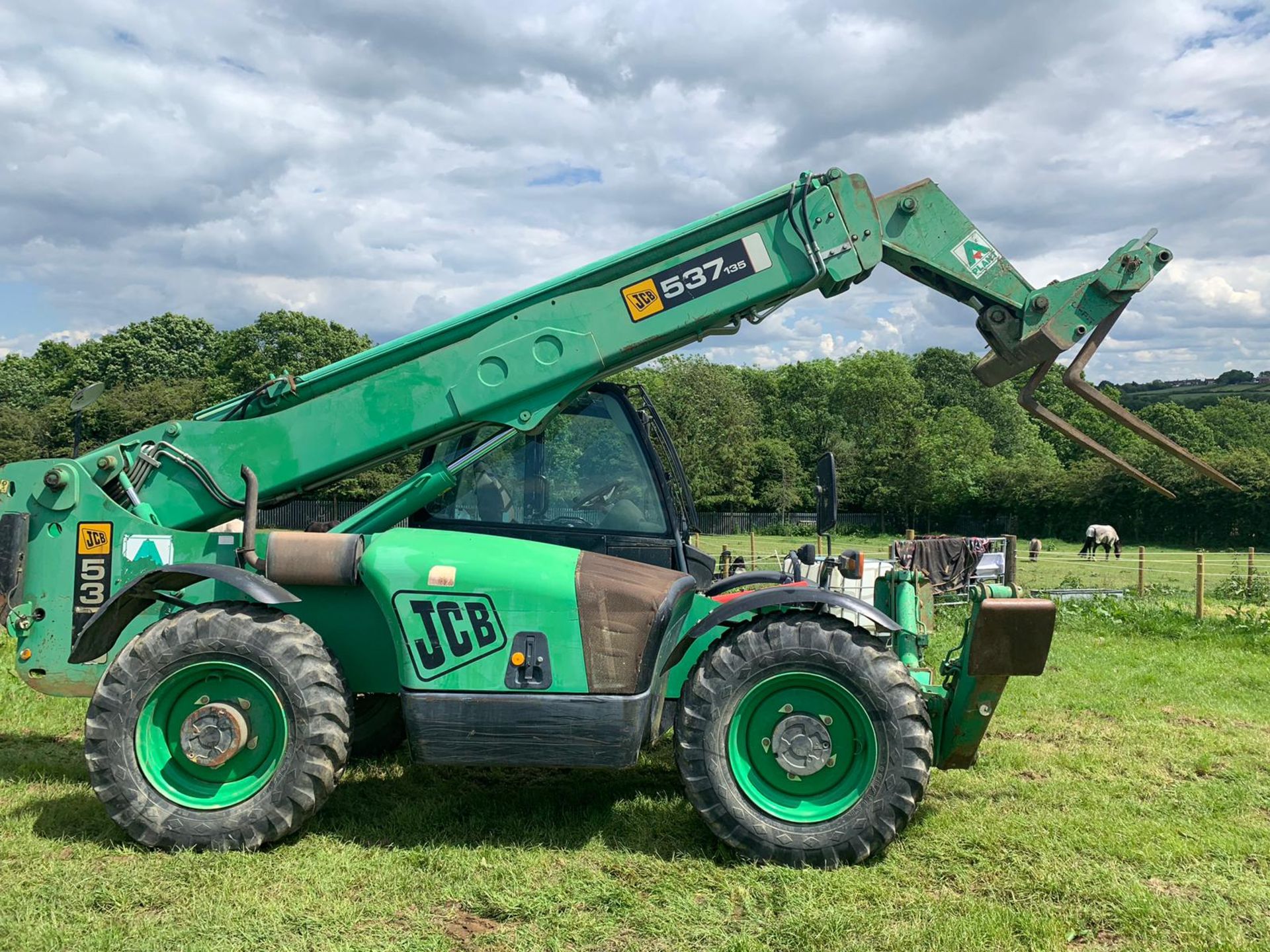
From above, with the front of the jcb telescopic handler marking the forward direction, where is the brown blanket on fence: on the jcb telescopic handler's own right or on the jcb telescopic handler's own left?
on the jcb telescopic handler's own left

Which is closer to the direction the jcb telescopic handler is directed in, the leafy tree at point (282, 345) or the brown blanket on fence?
the brown blanket on fence

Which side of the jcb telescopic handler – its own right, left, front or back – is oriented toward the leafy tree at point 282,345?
left

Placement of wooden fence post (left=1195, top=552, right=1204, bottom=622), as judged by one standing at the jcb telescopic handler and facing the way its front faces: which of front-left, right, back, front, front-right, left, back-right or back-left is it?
front-left

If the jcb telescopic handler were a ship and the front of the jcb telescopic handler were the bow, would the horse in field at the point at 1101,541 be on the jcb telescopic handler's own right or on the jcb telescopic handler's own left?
on the jcb telescopic handler's own left

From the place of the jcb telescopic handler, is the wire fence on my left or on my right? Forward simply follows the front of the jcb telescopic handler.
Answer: on my left

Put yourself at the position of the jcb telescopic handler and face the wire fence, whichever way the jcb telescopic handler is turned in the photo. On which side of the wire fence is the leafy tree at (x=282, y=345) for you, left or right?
left

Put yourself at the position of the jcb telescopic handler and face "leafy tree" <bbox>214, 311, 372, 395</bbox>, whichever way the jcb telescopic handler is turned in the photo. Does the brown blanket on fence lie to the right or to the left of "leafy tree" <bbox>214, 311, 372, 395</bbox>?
right

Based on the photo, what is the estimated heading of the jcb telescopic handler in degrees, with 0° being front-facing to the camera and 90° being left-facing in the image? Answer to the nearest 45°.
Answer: approximately 270°
